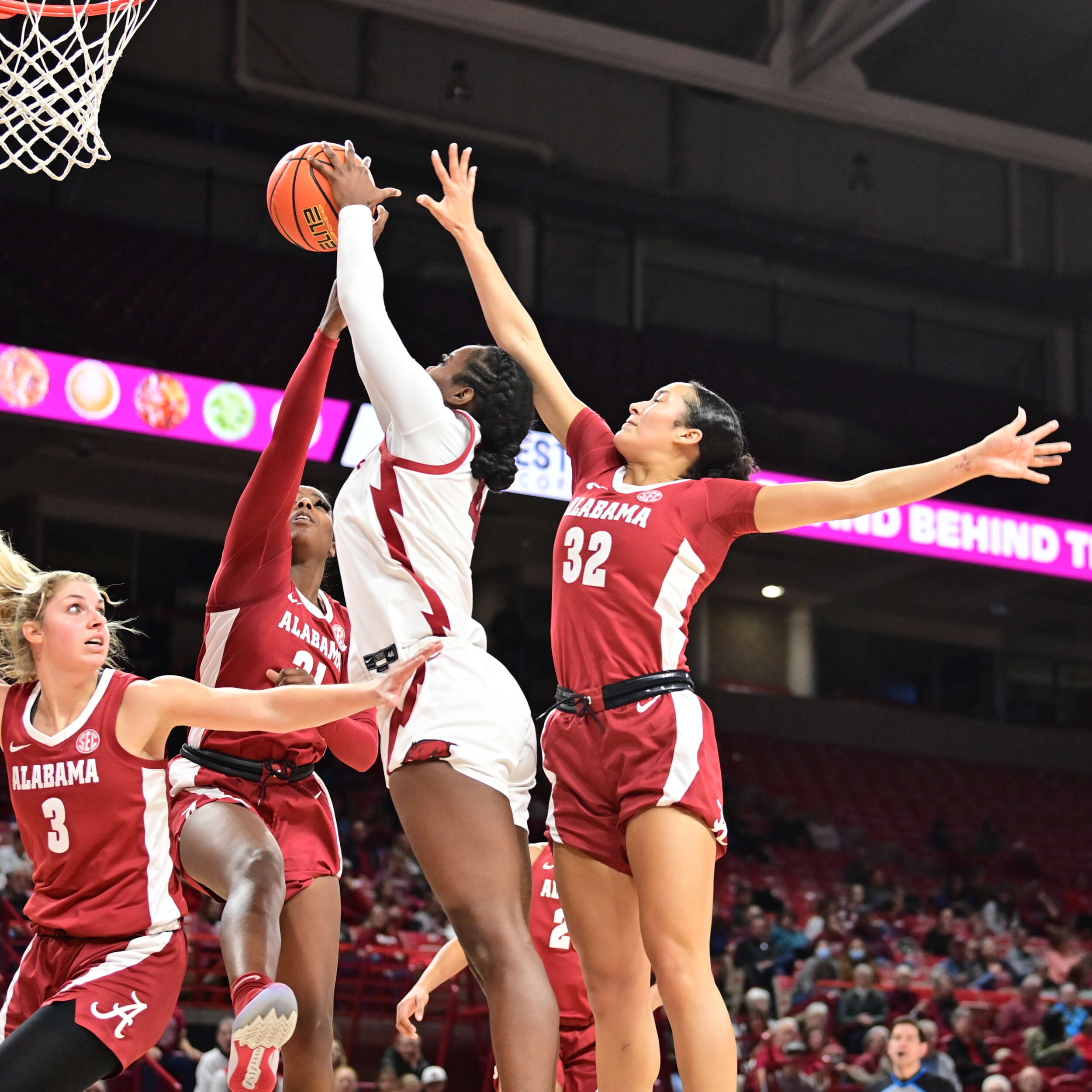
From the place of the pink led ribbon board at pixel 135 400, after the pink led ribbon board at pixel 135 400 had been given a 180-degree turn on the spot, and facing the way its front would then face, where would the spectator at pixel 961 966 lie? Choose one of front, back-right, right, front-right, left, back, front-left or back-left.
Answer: back-right

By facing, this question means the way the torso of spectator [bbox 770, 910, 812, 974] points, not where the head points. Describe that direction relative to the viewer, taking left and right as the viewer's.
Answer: facing the viewer and to the left of the viewer

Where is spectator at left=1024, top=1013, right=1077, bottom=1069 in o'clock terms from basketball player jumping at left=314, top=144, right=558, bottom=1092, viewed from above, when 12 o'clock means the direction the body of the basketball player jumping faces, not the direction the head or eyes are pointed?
The spectator is roughly at 4 o'clock from the basketball player jumping.

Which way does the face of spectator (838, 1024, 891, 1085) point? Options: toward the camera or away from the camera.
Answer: toward the camera

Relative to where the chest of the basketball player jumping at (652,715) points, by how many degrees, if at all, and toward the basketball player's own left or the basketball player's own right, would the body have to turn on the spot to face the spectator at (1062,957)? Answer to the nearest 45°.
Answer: approximately 135° to the basketball player's own right

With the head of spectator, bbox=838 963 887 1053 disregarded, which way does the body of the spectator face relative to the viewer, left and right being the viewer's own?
facing the viewer

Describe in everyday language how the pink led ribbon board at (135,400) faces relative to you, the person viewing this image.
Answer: facing the viewer and to the right of the viewer

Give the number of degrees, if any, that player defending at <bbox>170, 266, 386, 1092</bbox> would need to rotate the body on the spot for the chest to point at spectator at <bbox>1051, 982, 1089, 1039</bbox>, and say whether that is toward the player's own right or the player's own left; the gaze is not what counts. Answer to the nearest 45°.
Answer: approximately 90° to the player's own left

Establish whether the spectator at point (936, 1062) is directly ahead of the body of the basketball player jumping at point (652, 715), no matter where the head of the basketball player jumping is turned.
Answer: no

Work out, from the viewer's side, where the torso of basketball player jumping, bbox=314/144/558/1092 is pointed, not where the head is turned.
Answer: to the viewer's left

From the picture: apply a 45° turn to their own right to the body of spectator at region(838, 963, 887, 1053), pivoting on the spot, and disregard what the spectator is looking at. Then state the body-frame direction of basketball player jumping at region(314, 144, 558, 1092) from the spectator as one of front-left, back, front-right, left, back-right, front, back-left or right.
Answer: front-left

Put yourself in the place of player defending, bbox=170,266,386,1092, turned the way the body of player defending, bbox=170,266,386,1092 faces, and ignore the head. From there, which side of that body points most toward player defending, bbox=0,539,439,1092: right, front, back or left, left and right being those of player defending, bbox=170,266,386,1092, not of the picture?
right

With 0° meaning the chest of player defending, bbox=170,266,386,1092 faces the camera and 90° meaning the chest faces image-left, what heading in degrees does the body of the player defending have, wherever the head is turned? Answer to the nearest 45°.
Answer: approximately 315°

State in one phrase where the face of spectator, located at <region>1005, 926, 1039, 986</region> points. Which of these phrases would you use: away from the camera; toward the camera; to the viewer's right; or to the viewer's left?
toward the camera

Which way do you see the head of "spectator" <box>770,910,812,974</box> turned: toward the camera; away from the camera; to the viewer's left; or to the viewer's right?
toward the camera

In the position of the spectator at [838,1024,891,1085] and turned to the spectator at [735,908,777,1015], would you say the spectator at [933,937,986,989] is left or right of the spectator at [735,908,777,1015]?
right

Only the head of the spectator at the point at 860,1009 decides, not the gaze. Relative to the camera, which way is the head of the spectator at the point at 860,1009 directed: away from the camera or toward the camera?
toward the camera

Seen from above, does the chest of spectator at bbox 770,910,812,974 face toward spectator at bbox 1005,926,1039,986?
no

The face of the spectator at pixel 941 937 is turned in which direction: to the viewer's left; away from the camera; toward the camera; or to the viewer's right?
toward the camera

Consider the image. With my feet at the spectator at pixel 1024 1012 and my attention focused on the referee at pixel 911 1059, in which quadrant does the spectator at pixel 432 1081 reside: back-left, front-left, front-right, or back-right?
front-right
